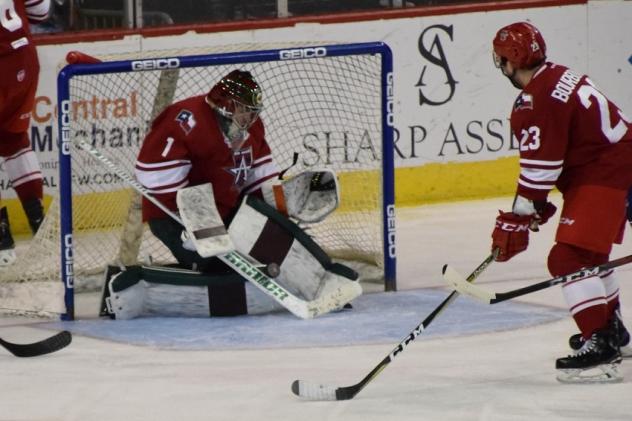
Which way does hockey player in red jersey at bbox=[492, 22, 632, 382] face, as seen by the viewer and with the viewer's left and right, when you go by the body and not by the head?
facing away from the viewer and to the left of the viewer

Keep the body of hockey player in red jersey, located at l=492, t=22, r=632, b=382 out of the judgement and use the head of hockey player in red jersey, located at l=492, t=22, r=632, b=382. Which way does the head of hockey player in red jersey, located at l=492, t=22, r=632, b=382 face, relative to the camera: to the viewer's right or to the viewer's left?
to the viewer's left

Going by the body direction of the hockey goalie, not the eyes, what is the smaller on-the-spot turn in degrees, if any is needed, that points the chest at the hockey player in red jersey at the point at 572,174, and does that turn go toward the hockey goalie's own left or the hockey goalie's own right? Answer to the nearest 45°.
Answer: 0° — they already face them

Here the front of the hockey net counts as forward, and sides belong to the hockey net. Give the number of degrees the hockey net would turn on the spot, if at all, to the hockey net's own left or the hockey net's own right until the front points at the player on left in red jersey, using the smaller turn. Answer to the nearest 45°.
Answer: approximately 135° to the hockey net's own right

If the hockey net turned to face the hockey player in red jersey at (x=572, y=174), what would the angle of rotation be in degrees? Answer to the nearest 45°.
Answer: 0° — it already faces them

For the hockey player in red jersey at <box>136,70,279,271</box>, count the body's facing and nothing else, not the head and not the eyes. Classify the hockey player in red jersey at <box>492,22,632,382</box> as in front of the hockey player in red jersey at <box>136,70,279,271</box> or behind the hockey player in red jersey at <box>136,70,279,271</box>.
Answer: in front

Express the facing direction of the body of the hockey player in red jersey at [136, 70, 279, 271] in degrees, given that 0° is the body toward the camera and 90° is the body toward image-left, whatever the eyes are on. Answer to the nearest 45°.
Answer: approximately 315°

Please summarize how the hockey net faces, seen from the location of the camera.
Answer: facing the viewer and to the right of the viewer
